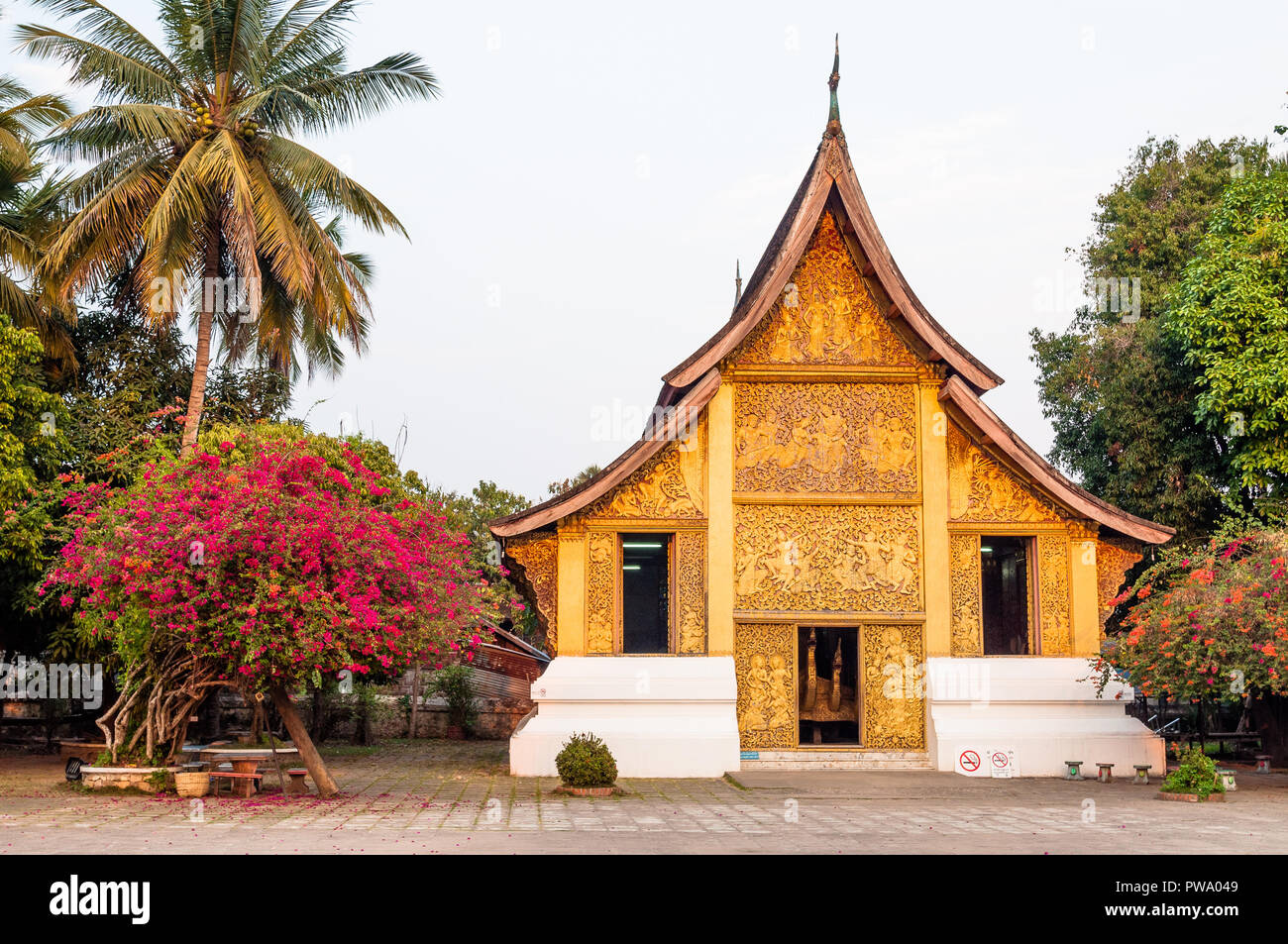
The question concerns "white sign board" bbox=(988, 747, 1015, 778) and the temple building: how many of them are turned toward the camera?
2

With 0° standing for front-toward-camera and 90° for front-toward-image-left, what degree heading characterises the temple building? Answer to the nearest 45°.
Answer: approximately 0°

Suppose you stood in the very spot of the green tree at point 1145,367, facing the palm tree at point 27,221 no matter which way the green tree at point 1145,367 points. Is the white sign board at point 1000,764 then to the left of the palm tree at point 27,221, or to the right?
left

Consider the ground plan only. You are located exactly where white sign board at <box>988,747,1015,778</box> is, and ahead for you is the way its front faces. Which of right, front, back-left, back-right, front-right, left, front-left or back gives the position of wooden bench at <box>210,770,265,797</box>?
front-right

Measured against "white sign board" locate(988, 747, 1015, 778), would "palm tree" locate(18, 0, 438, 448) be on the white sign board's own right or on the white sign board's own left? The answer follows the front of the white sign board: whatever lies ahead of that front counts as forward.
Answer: on the white sign board's own right

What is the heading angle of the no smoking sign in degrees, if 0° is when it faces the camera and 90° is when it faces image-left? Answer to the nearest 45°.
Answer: approximately 0°

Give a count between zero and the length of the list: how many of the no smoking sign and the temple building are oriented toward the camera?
2

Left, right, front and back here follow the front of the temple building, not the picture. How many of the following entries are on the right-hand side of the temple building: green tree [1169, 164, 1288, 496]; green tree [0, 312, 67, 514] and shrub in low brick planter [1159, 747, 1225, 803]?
1
